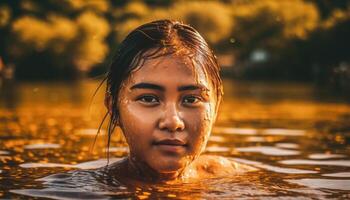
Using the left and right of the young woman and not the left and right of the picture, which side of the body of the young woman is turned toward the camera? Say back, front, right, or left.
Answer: front
